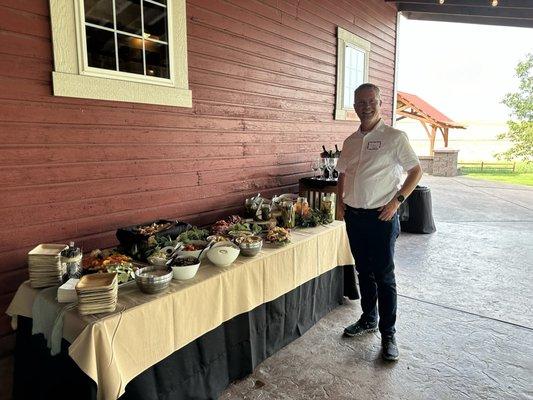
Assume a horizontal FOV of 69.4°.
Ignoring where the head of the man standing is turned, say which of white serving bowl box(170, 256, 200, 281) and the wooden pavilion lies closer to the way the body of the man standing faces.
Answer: the white serving bowl

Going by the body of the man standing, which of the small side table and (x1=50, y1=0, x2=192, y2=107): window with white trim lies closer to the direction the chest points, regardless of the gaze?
the window with white trim

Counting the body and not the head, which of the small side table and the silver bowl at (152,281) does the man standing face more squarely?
the silver bowl

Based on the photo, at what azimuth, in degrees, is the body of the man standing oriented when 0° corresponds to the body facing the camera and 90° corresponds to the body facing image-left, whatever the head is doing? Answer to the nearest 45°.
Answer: approximately 45°

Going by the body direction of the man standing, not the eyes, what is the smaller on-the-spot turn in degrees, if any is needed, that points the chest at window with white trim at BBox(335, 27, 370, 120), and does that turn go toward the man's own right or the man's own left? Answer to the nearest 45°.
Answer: approximately 135° to the man's own right

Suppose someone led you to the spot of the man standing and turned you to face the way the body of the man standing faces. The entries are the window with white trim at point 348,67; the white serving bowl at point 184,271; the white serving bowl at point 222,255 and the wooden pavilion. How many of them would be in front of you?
2

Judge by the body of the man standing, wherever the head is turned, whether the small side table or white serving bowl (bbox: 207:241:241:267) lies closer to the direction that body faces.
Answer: the white serving bowl

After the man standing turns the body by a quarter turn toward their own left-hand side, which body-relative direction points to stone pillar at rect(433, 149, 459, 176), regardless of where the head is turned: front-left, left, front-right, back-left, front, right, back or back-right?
back-left

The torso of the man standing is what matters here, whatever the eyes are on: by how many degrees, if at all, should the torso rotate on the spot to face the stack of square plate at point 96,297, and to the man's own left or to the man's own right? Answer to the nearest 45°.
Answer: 0° — they already face it

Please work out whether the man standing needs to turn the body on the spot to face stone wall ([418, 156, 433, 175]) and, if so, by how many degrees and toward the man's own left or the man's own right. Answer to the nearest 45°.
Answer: approximately 135° to the man's own right

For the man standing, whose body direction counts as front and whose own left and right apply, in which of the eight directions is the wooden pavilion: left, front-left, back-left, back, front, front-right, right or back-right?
back-right
